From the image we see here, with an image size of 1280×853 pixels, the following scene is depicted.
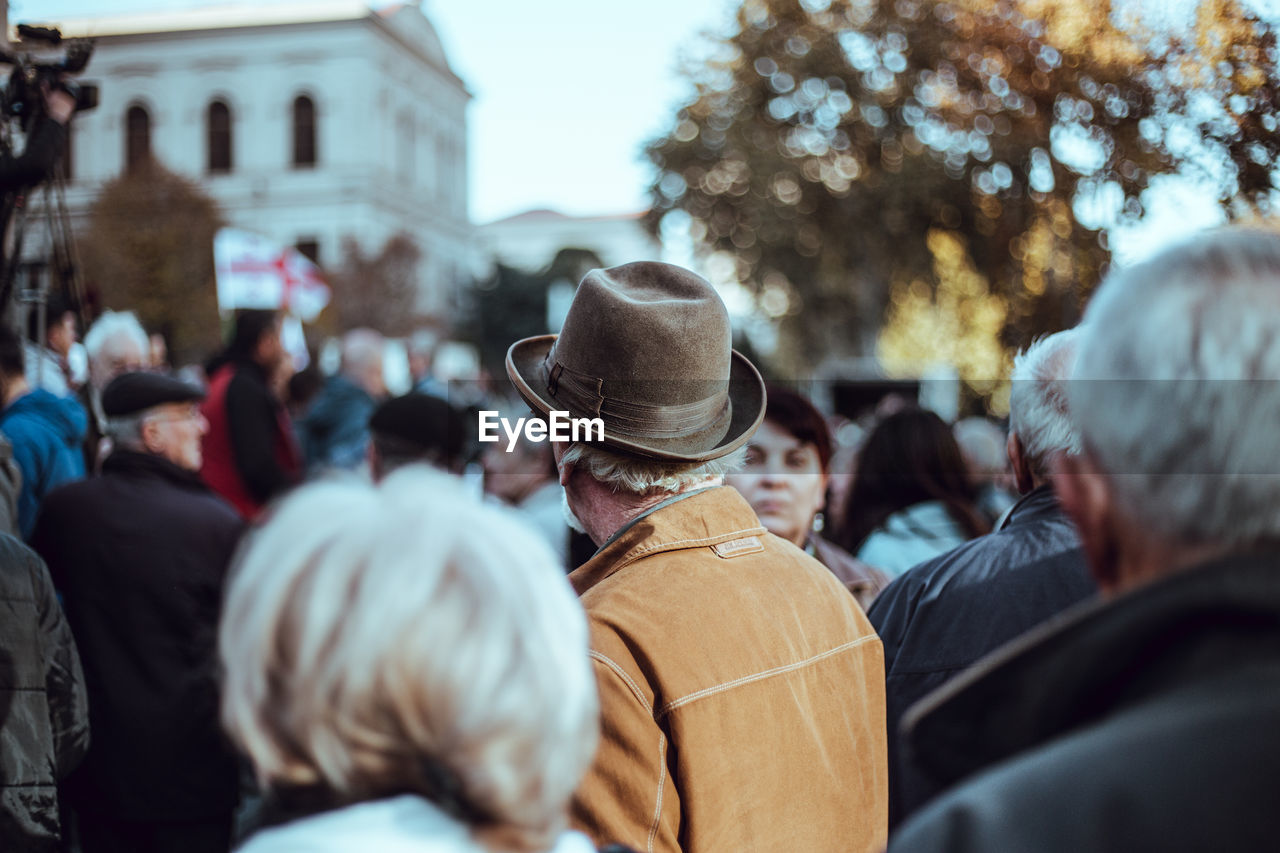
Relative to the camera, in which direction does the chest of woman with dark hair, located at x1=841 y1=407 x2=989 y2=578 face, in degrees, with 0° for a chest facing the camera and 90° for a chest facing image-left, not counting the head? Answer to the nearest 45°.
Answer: approximately 180°

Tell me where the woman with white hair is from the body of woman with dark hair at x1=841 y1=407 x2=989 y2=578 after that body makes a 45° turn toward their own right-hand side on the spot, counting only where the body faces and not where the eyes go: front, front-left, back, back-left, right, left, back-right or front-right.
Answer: back-right

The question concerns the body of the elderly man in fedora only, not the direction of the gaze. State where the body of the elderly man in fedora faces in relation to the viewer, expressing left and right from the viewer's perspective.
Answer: facing away from the viewer and to the left of the viewer

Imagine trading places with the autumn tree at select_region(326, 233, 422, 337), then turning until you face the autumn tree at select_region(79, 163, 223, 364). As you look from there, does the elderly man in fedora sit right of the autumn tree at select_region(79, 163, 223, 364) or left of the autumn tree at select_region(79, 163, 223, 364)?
left

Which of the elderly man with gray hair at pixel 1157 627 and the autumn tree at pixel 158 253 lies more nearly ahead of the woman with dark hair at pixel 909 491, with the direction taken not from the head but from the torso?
the autumn tree

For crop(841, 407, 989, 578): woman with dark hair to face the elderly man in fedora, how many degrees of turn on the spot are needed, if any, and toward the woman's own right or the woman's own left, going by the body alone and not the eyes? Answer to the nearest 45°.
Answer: approximately 180°

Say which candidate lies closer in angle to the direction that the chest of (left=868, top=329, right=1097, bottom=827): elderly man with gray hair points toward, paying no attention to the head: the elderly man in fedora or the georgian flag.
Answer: the georgian flag

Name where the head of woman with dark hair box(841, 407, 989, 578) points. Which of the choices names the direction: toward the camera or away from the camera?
away from the camera

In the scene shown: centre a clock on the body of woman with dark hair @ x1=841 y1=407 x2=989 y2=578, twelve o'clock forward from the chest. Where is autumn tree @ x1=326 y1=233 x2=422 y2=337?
The autumn tree is roughly at 11 o'clock from the woman with dark hair.

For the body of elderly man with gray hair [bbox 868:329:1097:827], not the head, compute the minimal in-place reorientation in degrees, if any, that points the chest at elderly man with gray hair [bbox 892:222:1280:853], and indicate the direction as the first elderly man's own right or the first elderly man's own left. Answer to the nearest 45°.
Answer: approximately 135° to the first elderly man's own left

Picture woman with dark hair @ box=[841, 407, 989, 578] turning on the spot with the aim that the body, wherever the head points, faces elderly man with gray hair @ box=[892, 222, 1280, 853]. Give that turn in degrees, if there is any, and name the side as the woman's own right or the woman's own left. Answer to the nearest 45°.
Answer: approximately 180°

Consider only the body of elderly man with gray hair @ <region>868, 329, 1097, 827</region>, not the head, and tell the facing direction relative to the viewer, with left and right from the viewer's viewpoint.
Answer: facing away from the viewer and to the left of the viewer

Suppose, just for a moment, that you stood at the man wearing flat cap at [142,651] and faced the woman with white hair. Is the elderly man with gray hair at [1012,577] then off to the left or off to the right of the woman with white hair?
left

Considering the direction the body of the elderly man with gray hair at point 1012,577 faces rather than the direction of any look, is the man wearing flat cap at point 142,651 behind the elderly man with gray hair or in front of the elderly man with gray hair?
in front
